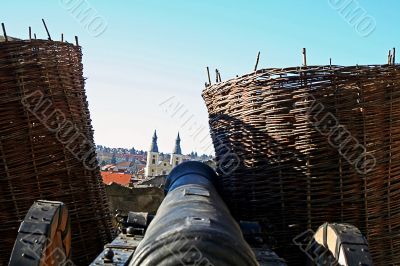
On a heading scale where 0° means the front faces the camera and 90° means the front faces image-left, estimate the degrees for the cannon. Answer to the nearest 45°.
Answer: approximately 180°

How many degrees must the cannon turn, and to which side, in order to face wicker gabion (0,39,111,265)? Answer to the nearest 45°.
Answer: approximately 45° to its left

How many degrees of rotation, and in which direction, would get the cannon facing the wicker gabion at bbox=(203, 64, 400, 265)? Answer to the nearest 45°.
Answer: approximately 45° to its right
